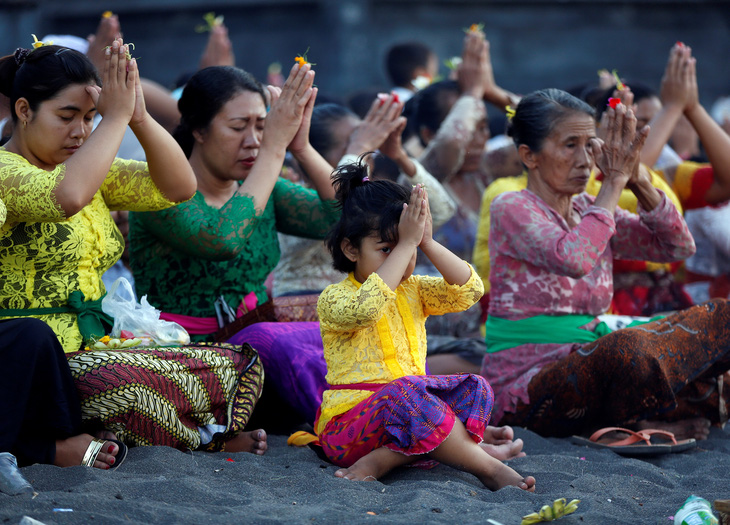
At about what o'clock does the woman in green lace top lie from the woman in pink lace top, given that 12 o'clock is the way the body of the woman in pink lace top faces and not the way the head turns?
The woman in green lace top is roughly at 4 o'clock from the woman in pink lace top.

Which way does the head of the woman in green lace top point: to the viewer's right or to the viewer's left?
to the viewer's right

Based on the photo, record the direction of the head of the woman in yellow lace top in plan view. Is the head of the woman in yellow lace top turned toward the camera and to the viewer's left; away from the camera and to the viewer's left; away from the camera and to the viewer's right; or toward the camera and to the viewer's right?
toward the camera and to the viewer's right

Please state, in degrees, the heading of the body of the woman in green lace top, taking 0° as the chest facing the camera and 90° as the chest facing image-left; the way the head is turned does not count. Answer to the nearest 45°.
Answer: approximately 315°

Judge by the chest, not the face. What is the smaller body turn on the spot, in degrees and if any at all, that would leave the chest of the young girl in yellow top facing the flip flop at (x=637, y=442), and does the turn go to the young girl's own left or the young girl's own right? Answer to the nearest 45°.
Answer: approximately 90° to the young girl's own left

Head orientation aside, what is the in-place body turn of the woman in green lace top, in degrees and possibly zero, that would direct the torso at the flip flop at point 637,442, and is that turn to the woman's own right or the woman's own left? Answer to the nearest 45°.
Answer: approximately 45° to the woman's own left

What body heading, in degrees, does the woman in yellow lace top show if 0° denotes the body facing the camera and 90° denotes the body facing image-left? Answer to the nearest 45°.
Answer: approximately 315°

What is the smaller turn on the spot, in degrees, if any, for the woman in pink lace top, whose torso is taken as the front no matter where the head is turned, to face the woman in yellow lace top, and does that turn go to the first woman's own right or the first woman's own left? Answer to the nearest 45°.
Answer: approximately 90° to the first woman's own right
